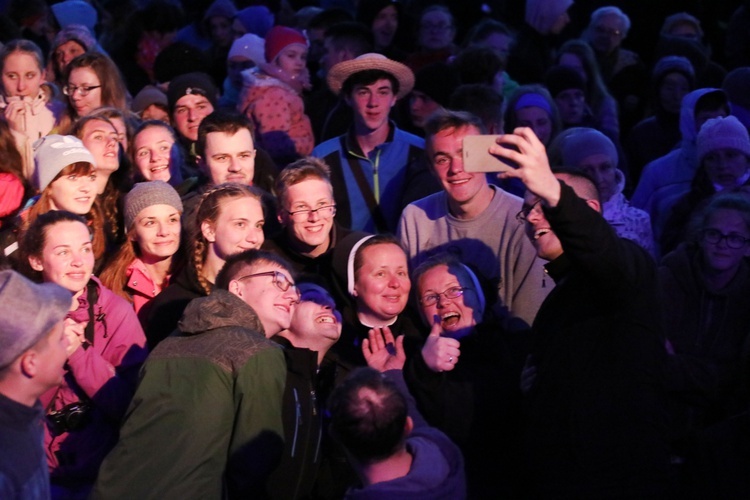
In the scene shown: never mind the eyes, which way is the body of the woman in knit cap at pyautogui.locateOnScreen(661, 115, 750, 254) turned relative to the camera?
toward the camera

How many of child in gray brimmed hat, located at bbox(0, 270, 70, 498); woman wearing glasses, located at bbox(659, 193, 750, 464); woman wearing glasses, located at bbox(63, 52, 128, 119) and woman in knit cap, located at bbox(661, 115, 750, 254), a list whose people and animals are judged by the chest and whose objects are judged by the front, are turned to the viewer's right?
1

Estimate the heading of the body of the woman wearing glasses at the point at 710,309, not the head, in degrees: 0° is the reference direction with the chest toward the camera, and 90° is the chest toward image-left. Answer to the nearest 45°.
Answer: approximately 0°

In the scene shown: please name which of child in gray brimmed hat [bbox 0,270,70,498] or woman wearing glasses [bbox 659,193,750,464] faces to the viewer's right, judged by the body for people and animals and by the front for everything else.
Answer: the child in gray brimmed hat

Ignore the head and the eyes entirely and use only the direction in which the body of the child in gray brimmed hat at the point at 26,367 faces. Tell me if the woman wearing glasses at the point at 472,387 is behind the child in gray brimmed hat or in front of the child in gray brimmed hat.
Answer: in front

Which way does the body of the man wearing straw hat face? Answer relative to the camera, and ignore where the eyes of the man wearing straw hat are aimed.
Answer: toward the camera

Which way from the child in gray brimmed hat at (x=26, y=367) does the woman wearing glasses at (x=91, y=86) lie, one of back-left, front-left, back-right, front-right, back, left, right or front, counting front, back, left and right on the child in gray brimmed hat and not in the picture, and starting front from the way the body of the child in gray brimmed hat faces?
left

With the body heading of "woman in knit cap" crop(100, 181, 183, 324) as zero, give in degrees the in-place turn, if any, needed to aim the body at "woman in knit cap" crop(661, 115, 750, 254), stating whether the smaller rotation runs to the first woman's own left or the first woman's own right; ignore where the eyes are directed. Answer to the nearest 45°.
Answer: approximately 45° to the first woman's own left

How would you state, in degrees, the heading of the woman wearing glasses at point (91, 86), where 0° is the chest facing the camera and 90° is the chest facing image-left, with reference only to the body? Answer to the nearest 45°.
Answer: approximately 45°

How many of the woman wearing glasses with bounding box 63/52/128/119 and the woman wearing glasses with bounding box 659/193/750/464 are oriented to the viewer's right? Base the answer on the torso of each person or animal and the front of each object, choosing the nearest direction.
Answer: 0

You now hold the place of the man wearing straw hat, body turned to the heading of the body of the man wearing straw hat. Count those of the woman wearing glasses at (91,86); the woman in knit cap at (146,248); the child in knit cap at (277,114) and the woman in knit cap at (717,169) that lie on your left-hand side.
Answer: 1

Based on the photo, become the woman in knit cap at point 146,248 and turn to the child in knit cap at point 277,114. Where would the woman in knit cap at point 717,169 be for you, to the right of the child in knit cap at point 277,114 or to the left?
right

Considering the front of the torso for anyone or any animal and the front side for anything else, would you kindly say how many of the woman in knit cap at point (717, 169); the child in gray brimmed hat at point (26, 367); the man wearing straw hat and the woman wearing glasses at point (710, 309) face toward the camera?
3

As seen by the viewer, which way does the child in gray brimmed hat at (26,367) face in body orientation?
to the viewer's right

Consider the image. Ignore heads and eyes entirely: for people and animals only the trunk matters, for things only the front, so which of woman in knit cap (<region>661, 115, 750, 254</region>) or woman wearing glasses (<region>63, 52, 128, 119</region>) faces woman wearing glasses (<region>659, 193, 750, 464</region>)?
the woman in knit cap

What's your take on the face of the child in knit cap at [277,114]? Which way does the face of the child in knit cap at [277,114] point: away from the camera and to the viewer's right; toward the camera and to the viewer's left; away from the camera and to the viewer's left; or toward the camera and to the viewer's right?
toward the camera and to the viewer's right

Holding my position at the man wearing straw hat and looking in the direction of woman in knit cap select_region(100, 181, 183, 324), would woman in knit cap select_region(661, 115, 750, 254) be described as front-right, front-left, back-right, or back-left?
back-left
